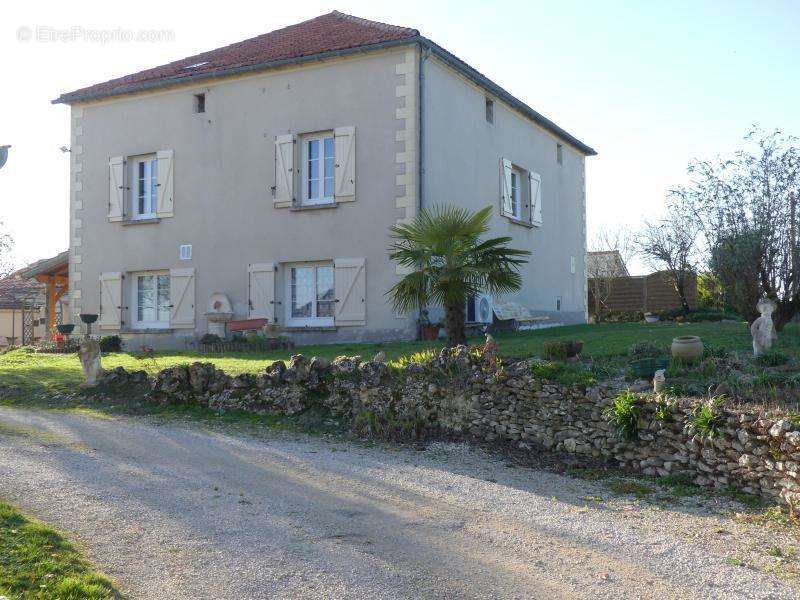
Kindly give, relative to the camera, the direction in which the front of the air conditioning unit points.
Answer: facing the viewer and to the right of the viewer

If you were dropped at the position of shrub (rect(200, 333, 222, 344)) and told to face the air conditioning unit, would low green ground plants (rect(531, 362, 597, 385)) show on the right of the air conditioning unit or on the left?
right

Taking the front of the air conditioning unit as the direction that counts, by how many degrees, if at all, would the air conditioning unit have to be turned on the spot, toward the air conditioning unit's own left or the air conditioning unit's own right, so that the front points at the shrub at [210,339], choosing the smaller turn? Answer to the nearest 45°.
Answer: approximately 135° to the air conditioning unit's own right

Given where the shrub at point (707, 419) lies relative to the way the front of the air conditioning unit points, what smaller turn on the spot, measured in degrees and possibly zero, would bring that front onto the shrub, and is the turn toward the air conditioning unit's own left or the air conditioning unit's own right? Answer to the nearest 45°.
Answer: approximately 45° to the air conditioning unit's own right

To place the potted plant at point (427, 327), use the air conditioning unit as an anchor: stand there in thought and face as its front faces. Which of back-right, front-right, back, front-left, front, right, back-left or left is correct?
right

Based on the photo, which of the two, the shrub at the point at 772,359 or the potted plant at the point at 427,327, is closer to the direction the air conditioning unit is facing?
the shrub

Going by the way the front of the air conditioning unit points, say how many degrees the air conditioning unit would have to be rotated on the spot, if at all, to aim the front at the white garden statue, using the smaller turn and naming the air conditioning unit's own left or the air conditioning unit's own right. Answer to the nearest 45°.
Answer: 0° — it already faces it

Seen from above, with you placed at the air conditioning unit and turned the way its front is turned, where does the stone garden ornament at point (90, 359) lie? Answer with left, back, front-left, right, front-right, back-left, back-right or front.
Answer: right

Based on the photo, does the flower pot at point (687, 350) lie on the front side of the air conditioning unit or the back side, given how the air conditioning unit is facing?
on the front side
